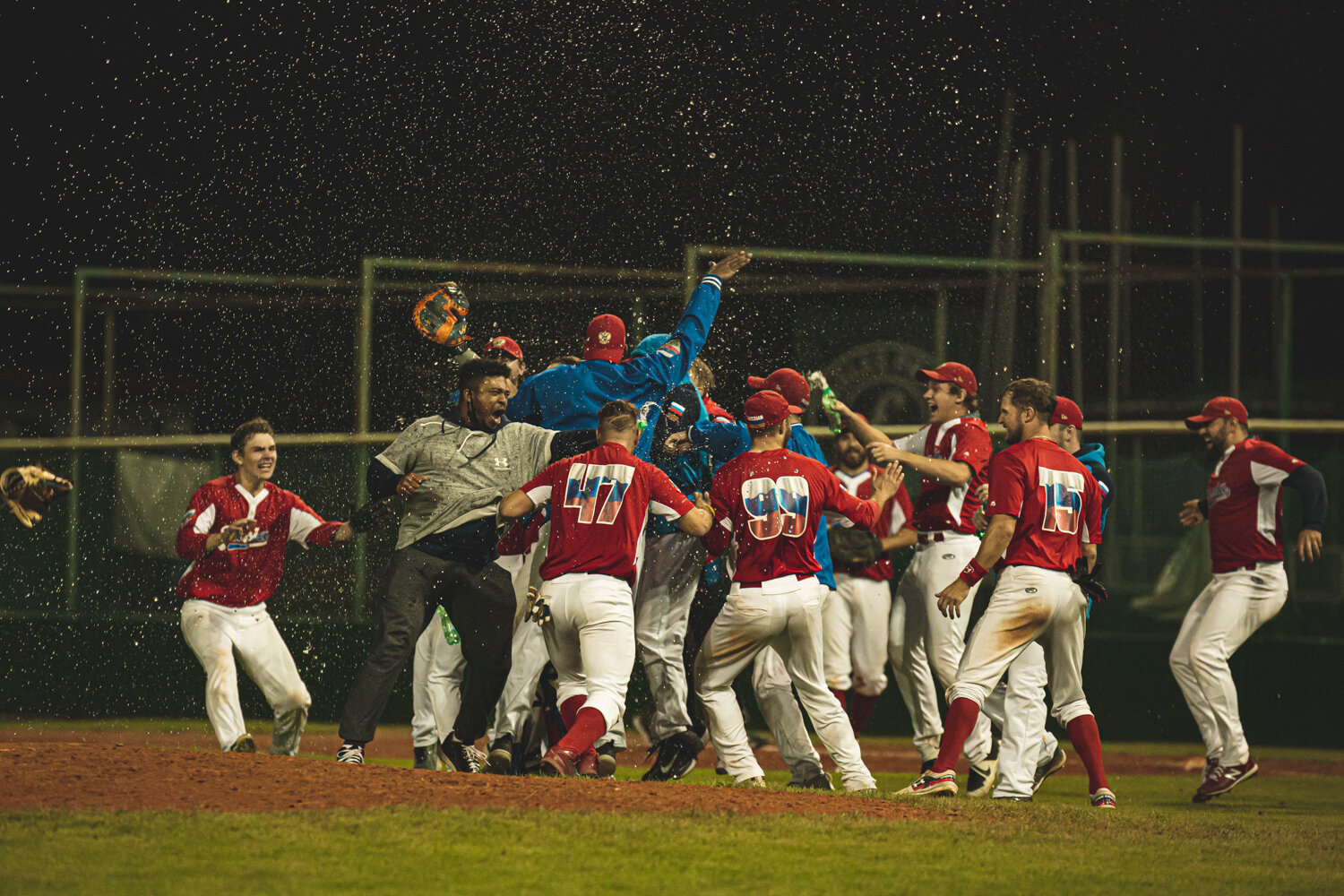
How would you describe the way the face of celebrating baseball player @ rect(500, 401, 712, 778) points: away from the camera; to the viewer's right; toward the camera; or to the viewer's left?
away from the camera

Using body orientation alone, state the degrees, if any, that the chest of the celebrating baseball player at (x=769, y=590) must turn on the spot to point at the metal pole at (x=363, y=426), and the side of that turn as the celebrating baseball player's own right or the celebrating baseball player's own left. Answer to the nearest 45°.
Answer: approximately 45° to the celebrating baseball player's own left

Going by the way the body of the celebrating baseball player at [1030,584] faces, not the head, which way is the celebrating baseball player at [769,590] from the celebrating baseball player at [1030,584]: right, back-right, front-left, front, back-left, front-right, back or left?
front-left

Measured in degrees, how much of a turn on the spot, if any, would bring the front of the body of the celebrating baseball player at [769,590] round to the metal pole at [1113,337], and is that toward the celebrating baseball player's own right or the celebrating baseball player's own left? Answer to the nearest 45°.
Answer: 0° — they already face it

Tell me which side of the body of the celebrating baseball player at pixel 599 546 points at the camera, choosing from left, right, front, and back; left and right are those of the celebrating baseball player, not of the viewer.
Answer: back

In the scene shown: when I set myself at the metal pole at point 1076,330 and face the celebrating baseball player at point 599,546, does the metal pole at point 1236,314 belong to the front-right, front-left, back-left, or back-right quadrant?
back-left

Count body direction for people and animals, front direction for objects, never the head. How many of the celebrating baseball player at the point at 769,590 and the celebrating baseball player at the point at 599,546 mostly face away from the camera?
2

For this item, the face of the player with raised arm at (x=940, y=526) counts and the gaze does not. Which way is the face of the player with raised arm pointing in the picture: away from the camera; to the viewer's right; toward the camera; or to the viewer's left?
to the viewer's left

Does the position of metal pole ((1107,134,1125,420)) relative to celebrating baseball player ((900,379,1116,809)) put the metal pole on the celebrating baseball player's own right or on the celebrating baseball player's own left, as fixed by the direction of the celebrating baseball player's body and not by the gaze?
on the celebrating baseball player's own right

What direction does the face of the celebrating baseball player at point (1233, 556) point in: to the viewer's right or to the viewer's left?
to the viewer's left

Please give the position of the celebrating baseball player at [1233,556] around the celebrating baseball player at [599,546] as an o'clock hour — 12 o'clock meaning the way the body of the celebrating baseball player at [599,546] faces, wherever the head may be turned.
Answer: the celebrating baseball player at [1233,556] is roughly at 2 o'clock from the celebrating baseball player at [599,546].

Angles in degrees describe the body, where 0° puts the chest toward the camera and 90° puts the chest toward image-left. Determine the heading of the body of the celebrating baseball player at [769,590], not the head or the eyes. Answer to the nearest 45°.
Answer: approximately 180°

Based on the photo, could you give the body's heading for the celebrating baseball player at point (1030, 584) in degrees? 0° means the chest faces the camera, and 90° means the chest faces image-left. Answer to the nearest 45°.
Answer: approximately 135°

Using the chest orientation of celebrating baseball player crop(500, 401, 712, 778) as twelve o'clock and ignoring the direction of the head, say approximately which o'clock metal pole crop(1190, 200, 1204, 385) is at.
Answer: The metal pole is roughly at 1 o'clock from the celebrating baseball player.
